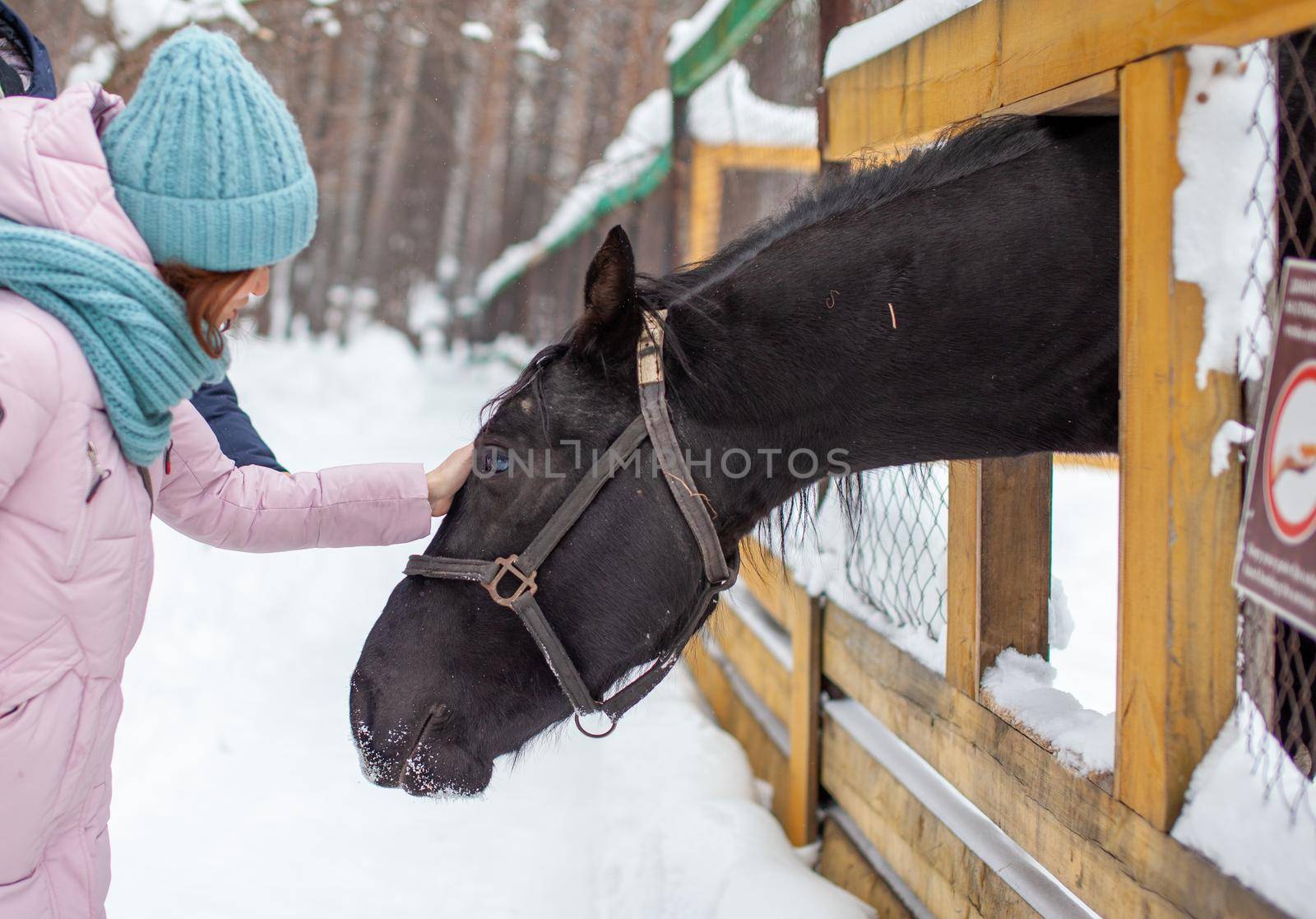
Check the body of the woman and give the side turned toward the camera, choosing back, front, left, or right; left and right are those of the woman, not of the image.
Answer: right

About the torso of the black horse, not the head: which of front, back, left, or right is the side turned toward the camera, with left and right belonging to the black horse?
left

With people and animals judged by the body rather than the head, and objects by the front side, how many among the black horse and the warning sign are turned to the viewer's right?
0

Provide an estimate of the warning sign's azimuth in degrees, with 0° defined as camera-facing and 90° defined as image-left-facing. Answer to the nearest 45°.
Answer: approximately 45°

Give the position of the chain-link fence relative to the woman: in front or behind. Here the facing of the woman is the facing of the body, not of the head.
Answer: in front

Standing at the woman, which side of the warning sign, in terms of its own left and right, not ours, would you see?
front

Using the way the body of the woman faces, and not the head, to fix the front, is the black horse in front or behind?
in front

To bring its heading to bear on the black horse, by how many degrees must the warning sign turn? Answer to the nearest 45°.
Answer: approximately 45° to its right
